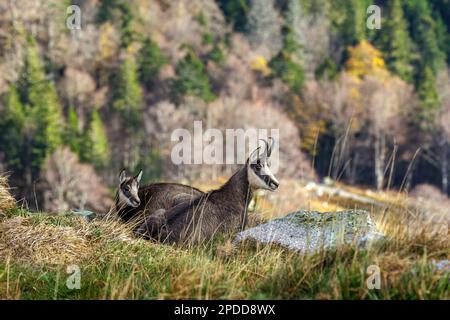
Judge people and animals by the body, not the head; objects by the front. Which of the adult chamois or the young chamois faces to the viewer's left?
the young chamois

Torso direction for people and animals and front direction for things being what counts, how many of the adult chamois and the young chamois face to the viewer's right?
1

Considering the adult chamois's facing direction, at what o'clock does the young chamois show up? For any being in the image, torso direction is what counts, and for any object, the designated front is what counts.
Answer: The young chamois is roughly at 8 o'clock from the adult chamois.

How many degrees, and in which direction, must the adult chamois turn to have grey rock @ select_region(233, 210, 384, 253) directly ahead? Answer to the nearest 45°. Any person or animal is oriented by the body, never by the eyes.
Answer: approximately 45° to its right

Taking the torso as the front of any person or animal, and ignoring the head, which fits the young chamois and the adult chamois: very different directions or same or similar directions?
very different directions

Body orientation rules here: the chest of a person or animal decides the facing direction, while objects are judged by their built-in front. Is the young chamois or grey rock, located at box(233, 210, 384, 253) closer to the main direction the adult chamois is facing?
the grey rock

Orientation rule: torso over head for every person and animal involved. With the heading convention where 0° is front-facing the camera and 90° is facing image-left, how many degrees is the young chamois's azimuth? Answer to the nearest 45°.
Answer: approximately 90°

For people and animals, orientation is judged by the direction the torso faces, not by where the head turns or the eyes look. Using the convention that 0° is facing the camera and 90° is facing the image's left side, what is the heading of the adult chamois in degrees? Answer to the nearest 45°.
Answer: approximately 270°

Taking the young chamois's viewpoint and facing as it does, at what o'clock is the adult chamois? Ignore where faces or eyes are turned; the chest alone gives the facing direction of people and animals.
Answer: The adult chamois is roughly at 8 o'clock from the young chamois.
